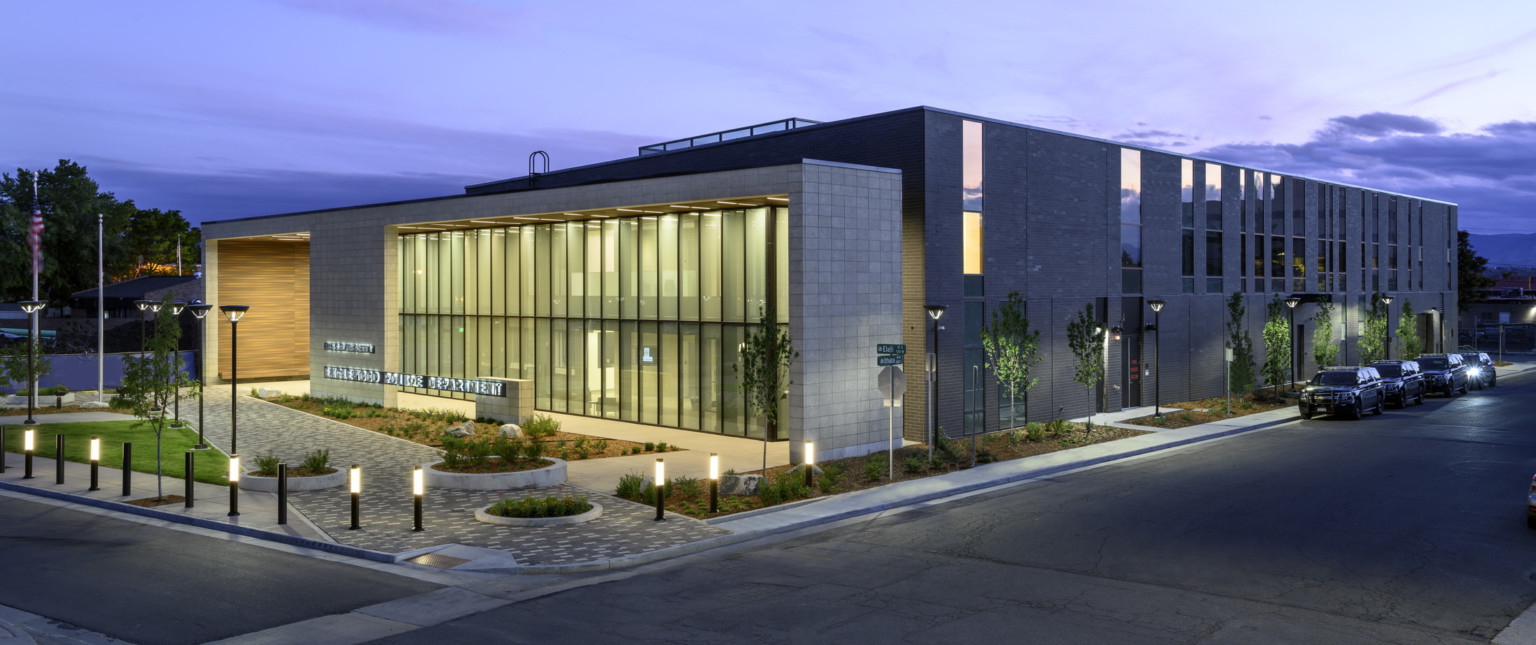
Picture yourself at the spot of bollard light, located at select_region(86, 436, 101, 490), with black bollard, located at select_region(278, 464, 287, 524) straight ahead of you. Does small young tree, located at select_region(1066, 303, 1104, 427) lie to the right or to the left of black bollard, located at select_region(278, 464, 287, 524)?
left

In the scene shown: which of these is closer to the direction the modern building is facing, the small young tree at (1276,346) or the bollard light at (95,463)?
the bollard light

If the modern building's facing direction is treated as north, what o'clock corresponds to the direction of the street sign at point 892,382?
The street sign is roughly at 10 o'clock from the modern building.

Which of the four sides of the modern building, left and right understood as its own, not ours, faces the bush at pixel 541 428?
front

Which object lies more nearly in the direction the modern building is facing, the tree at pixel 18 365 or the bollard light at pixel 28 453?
the bollard light

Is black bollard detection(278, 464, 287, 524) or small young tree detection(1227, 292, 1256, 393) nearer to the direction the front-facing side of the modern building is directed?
the black bollard

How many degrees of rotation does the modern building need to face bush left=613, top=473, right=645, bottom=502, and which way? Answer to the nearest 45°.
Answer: approximately 45° to its left

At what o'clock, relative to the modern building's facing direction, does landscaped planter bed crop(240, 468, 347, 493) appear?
The landscaped planter bed is roughly at 12 o'clock from the modern building.

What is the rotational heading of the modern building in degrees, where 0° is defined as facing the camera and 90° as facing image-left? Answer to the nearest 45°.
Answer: approximately 45°

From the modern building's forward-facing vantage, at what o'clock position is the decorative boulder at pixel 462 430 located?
The decorative boulder is roughly at 1 o'clock from the modern building.

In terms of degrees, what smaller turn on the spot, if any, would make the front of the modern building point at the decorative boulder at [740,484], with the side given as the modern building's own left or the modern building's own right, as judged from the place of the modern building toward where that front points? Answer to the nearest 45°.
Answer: approximately 45° to the modern building's own left

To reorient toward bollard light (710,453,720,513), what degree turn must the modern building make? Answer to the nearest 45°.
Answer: approximately 45° to its left

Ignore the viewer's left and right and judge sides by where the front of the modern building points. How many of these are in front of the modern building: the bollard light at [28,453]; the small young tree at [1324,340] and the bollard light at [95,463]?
2

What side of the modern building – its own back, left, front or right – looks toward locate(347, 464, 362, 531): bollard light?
front
